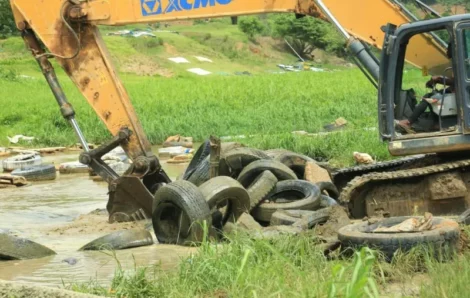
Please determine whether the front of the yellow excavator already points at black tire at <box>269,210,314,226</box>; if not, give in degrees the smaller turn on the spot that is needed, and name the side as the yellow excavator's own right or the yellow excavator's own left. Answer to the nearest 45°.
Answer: approximately 45° to the yellow excavator's own left

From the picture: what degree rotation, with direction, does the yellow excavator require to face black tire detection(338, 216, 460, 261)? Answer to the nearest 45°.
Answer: approximately 90° to its left

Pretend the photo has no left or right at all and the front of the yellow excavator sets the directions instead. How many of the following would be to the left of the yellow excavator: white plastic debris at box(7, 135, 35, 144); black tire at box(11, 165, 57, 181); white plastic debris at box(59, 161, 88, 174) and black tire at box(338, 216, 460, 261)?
1

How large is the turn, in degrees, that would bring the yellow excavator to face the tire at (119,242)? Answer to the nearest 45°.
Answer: approximately 45° to its left

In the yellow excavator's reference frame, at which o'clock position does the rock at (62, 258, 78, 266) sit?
The rock is roughly at 11 o'clock from the yellow excavator.

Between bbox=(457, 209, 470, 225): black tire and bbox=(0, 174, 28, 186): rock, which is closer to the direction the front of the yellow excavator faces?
the rock

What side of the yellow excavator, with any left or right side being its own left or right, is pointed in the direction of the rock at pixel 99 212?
front

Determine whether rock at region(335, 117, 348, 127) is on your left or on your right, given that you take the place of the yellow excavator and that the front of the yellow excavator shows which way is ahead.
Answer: on your right

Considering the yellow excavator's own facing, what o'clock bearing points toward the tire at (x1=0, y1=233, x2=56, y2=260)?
The tire is roughly at 11 o'clock from the yellow excavator.

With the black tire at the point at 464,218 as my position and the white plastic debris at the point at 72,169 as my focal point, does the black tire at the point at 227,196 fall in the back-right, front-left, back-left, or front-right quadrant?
front-left

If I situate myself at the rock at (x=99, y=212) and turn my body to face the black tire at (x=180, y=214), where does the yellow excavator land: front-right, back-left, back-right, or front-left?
front-left

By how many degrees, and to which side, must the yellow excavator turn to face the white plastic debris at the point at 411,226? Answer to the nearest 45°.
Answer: approximately 90° to its left

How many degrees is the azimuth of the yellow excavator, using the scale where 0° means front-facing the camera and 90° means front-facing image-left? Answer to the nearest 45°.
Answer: approximately 90°
